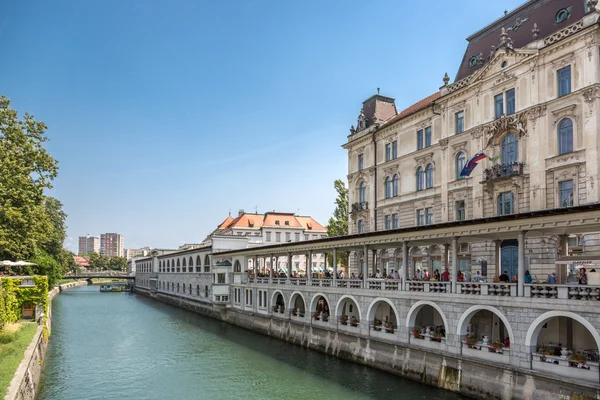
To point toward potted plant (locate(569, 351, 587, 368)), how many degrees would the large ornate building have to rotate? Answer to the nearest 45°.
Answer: approximately 45° to its left

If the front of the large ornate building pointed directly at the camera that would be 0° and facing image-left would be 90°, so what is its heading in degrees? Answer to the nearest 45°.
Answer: approximately 45°

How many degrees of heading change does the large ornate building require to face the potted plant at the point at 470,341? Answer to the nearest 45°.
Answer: approximately 45° to its left
